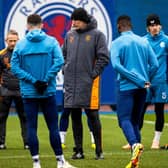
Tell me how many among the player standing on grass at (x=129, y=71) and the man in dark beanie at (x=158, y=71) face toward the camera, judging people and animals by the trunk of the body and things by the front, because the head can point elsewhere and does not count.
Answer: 1

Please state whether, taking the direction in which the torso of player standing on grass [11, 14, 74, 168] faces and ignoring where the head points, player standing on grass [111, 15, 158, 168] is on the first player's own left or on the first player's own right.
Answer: on the first player's own right

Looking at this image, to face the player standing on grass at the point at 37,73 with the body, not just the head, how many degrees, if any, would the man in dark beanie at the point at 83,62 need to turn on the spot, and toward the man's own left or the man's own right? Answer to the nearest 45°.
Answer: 0° — they already face them

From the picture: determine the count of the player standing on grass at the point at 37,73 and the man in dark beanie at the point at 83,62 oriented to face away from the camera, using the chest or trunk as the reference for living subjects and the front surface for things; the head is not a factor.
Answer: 1

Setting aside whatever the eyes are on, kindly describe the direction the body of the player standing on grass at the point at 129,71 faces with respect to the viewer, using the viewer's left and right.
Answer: facing away from the viewer and to the left of the viewer

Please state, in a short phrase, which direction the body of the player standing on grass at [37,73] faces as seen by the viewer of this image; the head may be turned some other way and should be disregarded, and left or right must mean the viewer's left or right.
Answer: facing away from the viewer

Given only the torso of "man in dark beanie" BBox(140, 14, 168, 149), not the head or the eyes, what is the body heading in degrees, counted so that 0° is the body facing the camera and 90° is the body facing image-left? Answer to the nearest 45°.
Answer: approximately 0°

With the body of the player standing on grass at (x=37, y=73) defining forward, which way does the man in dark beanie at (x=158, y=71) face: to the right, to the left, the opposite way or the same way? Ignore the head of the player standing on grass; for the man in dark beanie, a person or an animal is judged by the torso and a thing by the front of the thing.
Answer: the opposite way

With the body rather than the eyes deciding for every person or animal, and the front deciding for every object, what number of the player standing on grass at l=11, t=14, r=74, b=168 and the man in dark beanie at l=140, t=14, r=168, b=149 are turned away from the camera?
1

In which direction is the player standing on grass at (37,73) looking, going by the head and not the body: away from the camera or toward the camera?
away from the camera
